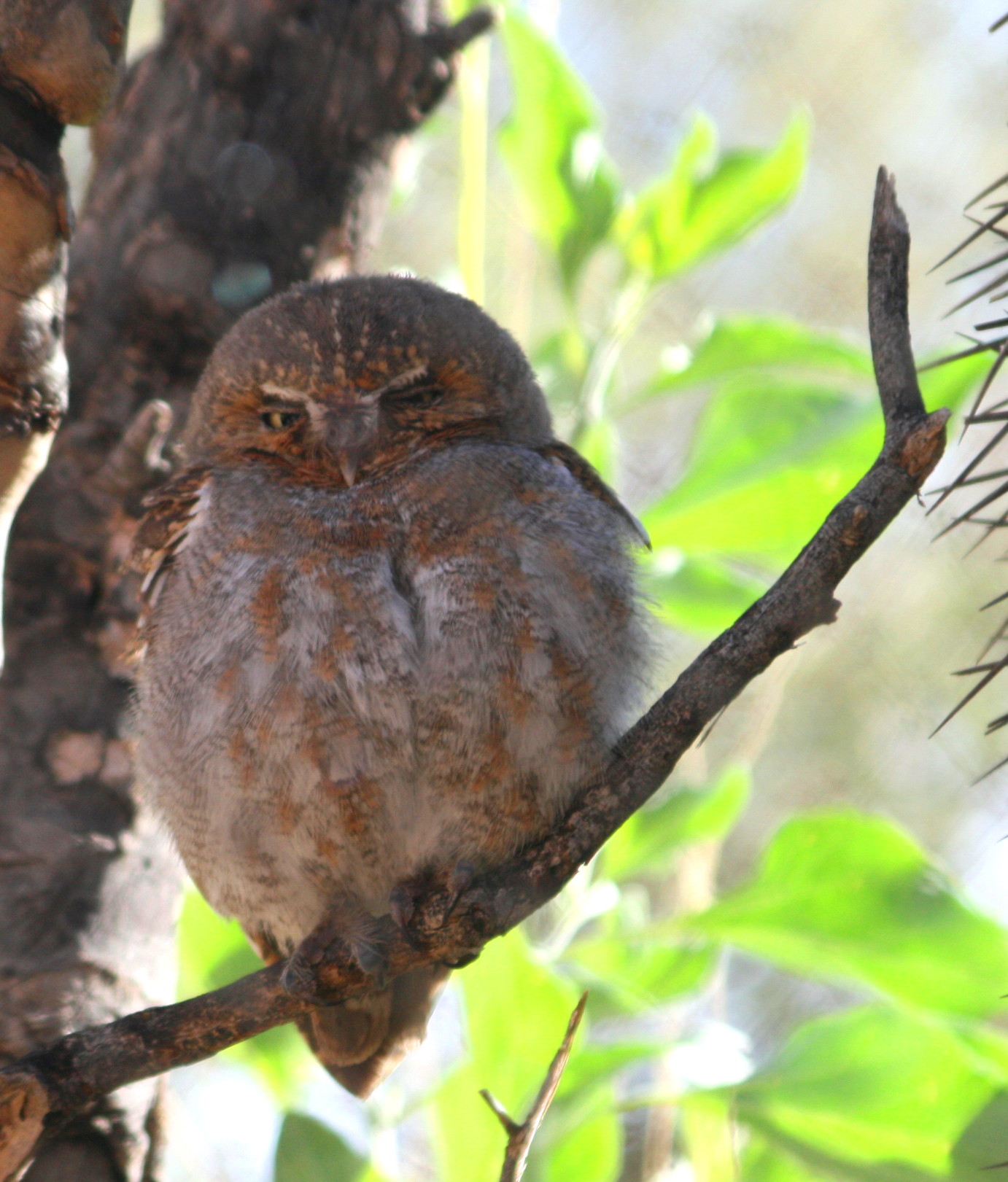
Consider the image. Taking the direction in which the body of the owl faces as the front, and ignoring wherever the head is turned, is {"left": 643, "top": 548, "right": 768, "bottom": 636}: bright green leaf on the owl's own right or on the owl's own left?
on the owl's own left

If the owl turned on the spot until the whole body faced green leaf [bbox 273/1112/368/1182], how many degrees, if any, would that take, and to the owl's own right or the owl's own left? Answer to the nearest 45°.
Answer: approximately 180°

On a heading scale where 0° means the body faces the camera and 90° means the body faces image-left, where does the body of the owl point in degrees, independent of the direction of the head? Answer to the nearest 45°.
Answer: approximately 0°

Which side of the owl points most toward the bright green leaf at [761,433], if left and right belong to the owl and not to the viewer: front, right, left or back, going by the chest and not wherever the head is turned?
back

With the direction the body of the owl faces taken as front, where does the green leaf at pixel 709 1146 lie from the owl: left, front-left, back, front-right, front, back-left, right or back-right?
back-left

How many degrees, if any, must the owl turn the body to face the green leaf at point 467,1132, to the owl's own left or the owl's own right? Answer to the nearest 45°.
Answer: approximately 180°
